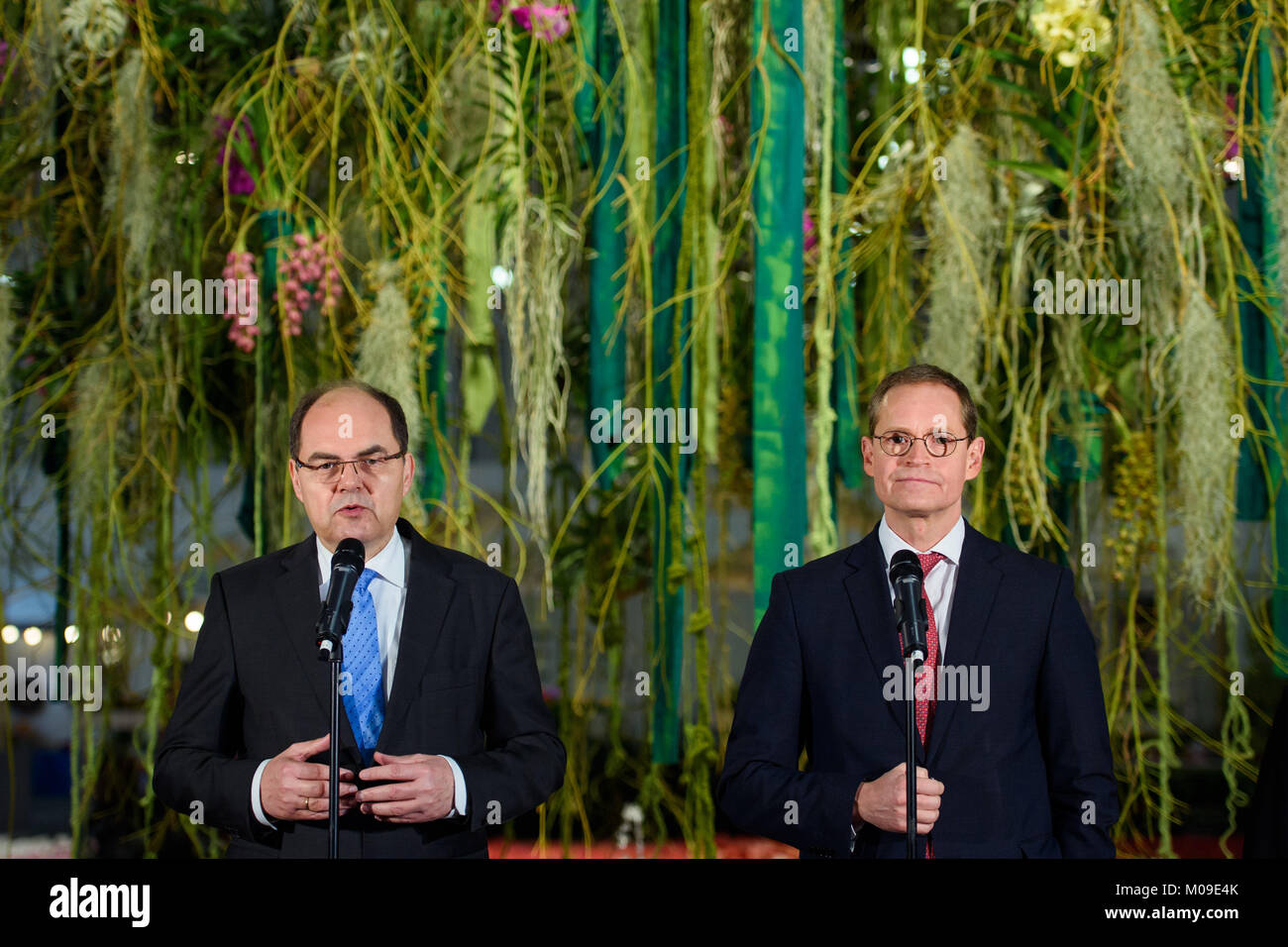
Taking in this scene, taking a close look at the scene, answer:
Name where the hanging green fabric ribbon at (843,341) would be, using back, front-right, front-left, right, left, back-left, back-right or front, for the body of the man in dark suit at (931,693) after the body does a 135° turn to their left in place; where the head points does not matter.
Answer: front-left

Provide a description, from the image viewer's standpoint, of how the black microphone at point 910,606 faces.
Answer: facing away from the viewer

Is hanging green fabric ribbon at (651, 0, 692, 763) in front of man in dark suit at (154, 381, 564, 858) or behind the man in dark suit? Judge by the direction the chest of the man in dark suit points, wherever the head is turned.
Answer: behind

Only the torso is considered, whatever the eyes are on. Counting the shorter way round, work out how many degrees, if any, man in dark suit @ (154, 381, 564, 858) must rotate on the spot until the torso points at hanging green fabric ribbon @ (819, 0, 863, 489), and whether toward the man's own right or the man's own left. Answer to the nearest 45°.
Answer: approximately 135° to the man's own left

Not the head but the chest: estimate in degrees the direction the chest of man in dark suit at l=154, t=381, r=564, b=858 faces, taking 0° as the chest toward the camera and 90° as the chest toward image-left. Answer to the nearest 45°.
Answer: approximately 0°

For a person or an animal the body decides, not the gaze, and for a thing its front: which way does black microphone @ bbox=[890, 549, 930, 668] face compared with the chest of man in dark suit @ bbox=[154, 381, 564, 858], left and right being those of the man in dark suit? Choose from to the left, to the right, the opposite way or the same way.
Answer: the opposite way

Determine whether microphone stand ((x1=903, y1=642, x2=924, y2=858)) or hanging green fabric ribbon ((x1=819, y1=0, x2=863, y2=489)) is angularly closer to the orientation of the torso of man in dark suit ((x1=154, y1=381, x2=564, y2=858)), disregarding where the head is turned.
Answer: the microphone stand

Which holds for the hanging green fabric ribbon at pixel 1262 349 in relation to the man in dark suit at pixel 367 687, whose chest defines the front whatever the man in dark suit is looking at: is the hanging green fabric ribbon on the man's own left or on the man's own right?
on the man's own left
